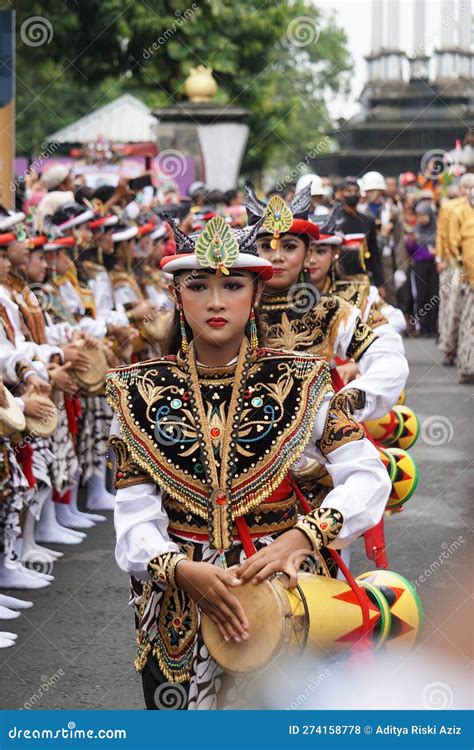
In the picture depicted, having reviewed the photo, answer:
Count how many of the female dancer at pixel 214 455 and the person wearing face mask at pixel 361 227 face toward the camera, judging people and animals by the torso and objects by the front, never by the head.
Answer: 2

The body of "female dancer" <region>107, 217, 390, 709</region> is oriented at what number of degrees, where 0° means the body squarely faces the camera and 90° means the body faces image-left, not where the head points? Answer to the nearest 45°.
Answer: approximately 0°

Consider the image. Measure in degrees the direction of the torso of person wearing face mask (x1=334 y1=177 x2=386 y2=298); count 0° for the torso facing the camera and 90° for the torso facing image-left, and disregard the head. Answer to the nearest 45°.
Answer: approximately 0°

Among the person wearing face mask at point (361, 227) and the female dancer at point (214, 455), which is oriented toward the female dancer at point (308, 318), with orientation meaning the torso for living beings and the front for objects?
the person wearing face mask

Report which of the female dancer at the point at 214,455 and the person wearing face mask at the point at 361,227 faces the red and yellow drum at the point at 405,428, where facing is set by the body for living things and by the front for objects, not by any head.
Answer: the person wearing face mask
